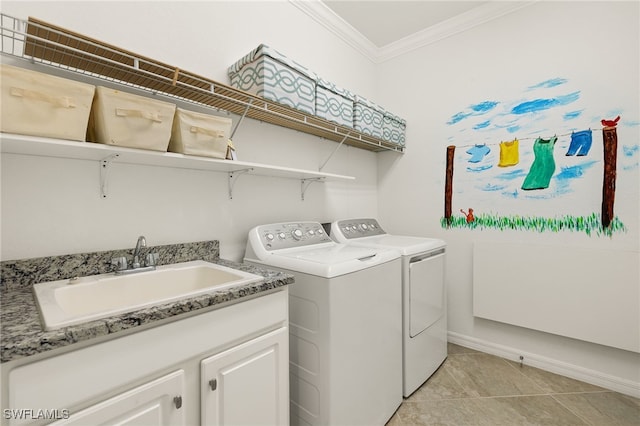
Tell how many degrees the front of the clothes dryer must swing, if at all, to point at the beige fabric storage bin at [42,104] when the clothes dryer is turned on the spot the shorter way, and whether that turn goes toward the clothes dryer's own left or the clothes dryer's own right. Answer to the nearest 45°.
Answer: approximately 90° to the clothes dryer's own right

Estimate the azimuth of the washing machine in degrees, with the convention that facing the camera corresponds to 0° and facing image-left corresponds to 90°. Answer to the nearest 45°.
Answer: approximately 315°

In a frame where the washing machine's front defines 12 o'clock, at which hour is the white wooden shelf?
The white wooden shelf is roughly at 4 o'clock from the washing machine.

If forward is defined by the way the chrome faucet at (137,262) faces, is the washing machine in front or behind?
in front

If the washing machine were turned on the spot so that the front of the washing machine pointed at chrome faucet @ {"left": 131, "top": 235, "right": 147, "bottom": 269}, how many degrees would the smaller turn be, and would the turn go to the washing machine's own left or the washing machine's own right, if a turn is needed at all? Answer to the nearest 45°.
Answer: approximately 135° to the washing machine's own right

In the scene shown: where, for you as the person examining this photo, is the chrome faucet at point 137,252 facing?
facing the viewer and to the right of the viewer

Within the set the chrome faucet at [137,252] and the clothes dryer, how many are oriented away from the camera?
0

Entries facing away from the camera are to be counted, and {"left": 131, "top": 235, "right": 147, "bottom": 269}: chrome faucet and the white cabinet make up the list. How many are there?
0

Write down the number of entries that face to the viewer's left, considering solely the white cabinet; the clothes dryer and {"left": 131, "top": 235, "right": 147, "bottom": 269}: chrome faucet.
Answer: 0

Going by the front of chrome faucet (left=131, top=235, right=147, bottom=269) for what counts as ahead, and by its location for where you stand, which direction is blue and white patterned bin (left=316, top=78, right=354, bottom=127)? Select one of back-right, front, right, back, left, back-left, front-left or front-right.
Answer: front-left

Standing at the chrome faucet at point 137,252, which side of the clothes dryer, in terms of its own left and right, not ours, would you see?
right

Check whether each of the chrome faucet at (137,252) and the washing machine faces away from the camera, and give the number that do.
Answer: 0

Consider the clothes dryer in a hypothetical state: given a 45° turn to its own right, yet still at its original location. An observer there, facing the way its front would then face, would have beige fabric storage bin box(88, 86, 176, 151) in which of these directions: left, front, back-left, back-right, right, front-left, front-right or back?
front-right
